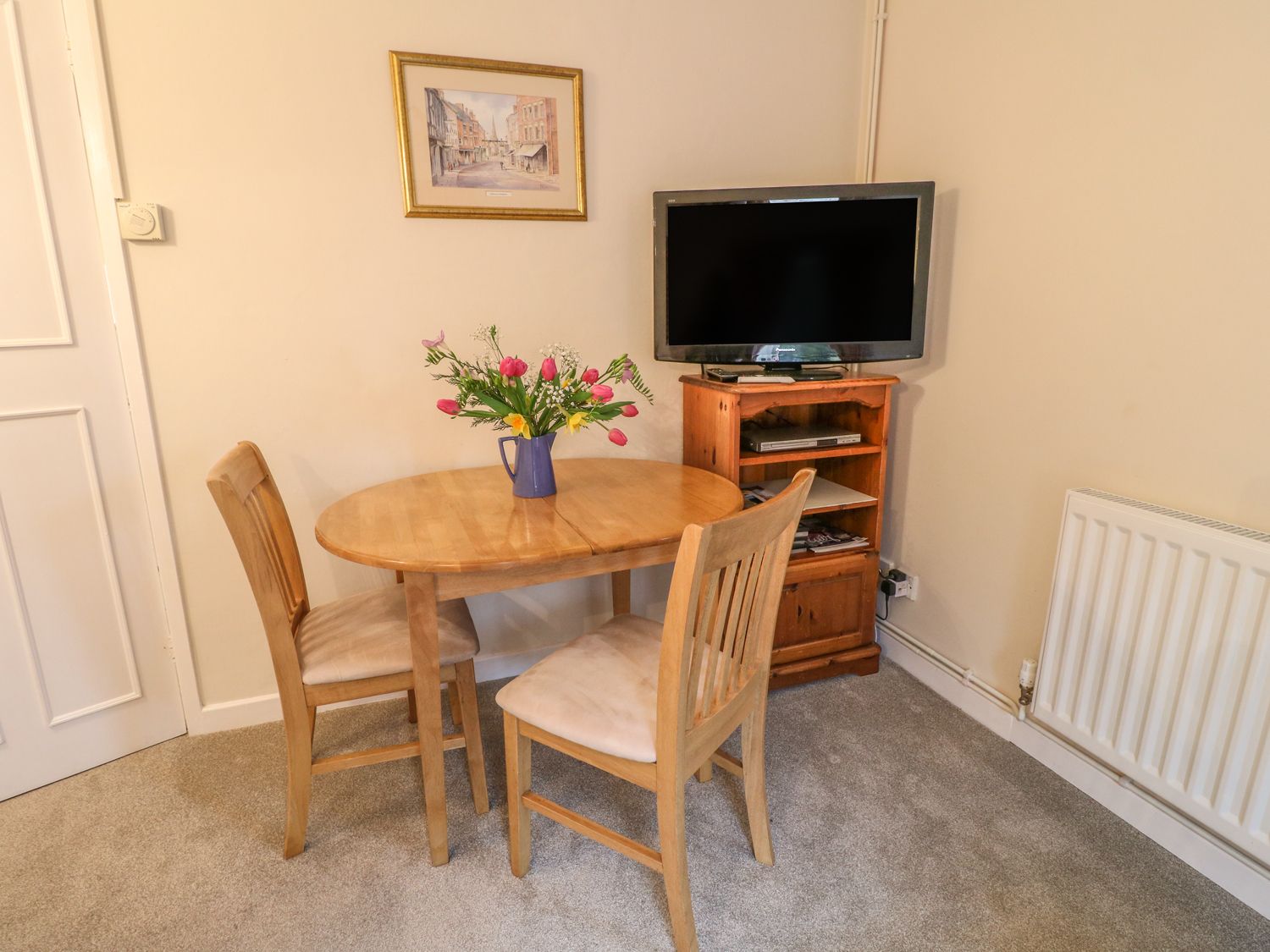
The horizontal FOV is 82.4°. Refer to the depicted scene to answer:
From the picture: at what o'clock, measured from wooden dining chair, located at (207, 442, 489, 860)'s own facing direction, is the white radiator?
The white radiator is roughly at 1 o'clock from the wooden dining chair.

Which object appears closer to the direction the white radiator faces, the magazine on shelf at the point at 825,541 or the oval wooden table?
the oval wooden table

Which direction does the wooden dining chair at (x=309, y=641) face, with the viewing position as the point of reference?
facing to the right of the viewer

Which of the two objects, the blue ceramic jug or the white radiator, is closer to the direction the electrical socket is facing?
the blue ceramic jug
